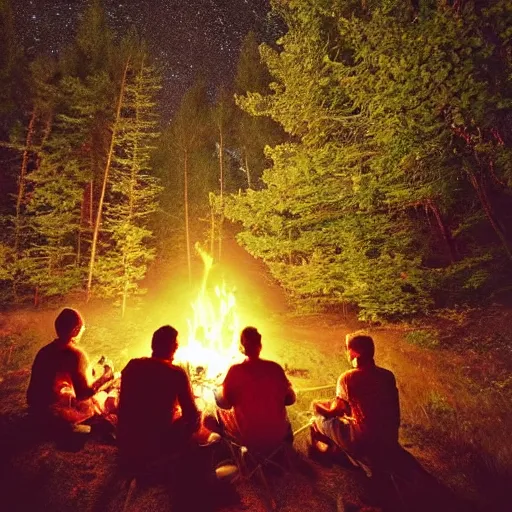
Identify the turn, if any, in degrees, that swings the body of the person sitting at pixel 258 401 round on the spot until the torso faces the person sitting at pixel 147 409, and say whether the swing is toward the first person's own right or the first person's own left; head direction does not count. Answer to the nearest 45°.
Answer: approximately 90° to the first person's own left

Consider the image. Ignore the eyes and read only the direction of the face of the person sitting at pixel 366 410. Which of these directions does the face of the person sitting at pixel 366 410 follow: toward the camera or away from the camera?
away from the camera

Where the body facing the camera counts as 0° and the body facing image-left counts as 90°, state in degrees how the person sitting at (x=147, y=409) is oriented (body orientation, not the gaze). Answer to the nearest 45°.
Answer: approximately 225°

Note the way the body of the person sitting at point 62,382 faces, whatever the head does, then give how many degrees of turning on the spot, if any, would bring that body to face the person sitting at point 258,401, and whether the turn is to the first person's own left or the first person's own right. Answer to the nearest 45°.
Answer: approximately 90° to the first person's own right

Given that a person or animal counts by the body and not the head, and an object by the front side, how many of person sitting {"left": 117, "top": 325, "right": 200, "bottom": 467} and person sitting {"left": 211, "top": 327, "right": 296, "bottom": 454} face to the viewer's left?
0

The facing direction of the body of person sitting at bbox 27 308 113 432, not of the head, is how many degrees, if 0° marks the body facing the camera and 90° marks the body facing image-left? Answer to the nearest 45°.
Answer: approximately 225°

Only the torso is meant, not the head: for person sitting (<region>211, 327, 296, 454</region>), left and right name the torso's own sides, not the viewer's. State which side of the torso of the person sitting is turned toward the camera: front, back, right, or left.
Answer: back

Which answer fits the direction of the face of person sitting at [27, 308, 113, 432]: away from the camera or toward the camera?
away from the camera

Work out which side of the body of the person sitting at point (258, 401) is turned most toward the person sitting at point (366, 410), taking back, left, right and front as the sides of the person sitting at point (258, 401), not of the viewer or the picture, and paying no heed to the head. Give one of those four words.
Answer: right

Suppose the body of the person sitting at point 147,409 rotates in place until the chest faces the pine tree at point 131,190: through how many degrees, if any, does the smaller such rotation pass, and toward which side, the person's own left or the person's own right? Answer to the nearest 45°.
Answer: approximately 45° to the person's own left
